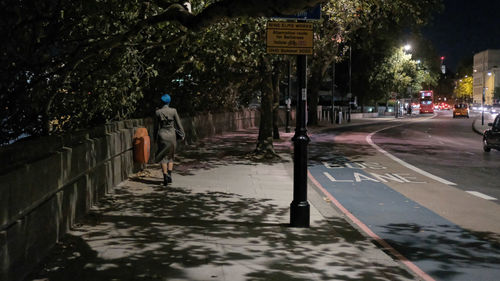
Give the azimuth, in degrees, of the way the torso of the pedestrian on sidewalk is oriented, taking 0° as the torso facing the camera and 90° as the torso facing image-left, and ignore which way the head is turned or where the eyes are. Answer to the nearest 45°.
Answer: approximately 180°

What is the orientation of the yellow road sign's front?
toward the camera

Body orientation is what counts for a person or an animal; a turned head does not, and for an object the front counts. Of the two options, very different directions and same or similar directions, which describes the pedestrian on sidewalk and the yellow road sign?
very different directions

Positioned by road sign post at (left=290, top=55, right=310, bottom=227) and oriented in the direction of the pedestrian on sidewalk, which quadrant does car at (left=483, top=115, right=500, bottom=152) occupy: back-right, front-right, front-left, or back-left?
front-right

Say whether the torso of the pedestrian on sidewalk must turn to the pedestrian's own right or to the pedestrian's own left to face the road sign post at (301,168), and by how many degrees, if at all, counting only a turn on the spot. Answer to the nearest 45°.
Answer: approximately 135° to the pedestrian's own right

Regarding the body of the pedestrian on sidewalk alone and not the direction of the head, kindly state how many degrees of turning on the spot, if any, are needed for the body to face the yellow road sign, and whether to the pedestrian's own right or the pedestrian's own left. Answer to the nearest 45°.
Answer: approximately 135° to the pedestrian's own right

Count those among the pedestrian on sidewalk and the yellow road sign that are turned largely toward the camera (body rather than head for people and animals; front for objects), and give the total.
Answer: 1

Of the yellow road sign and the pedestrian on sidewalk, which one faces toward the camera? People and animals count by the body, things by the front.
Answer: the yellow road sign

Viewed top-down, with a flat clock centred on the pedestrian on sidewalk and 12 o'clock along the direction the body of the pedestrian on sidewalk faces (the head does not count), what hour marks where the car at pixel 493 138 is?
The car is roughly at 2 o'clock from the pedestrian on sidewalk.
